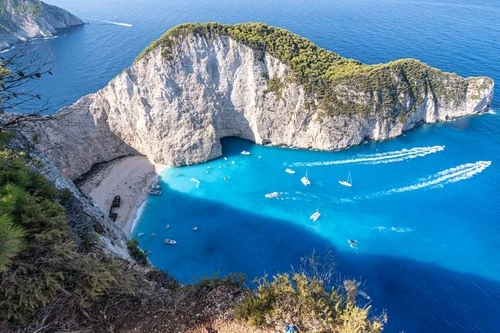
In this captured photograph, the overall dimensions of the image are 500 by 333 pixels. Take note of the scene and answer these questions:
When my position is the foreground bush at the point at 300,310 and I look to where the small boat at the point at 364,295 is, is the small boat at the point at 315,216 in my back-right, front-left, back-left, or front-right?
front-left

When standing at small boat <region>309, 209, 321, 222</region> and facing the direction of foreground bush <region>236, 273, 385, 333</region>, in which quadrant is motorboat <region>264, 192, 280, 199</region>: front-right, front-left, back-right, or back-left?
back-right

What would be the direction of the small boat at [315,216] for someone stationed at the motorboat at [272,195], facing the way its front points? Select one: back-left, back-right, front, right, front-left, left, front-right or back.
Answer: back-left

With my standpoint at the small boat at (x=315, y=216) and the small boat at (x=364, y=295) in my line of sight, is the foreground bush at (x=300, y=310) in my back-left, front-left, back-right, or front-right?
front-right

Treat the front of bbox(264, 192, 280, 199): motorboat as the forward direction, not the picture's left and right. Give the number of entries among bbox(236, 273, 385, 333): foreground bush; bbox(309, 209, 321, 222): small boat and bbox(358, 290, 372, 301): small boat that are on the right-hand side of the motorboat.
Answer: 0

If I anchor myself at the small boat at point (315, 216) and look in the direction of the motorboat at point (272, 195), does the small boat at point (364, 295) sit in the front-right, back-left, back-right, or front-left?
back-left

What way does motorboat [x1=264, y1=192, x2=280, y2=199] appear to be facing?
to the viewer's left

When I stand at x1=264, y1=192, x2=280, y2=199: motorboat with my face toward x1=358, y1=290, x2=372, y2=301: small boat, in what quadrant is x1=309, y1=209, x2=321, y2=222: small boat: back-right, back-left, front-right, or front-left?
front-left

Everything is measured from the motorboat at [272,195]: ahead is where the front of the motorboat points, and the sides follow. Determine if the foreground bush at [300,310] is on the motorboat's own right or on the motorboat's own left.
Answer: on the motorboat's own left

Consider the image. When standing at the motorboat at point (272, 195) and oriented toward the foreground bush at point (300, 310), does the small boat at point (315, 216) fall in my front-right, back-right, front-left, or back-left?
front-left

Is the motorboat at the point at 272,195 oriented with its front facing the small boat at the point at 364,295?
no

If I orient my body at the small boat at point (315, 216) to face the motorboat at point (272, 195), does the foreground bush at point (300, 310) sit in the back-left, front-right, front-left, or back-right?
back-left
